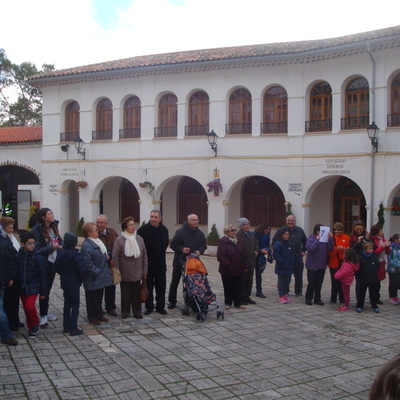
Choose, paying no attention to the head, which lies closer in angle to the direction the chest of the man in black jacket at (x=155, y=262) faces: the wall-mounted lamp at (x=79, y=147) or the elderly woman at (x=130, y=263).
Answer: the elderly woman

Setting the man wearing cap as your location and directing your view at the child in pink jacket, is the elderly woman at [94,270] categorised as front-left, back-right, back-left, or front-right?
back-right

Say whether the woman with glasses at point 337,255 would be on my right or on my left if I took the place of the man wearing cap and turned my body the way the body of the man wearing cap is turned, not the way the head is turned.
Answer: on my left

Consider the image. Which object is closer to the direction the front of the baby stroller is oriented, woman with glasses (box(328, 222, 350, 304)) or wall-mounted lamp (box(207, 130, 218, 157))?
the woman with glasses

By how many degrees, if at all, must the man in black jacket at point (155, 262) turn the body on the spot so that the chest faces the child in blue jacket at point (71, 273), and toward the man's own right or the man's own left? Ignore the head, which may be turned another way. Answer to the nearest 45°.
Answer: approximately 45° to the man's own right

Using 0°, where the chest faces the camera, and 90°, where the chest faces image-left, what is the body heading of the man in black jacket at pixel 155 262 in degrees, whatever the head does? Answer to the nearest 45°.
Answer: approximately 0°

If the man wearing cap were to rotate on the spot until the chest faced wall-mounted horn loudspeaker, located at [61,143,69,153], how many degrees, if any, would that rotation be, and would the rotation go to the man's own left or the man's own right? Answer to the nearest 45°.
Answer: approximately 180°

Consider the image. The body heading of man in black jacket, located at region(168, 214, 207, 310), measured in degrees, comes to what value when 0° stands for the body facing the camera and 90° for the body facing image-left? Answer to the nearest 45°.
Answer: approximately 315°
